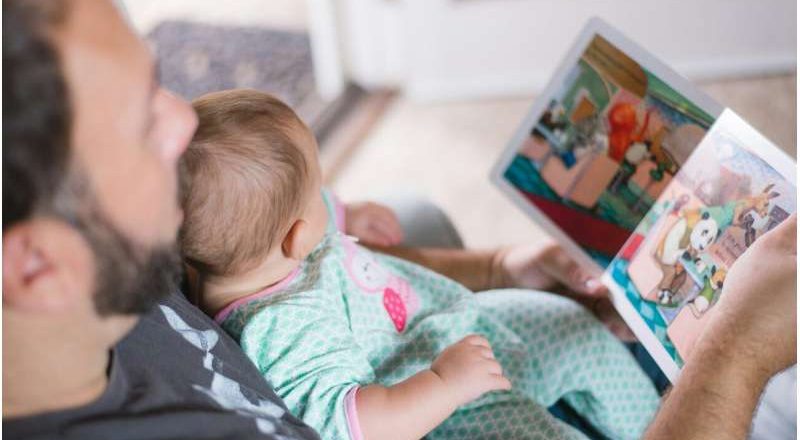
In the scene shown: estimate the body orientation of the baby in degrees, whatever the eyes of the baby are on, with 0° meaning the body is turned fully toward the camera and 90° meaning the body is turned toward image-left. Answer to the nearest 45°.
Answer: approximately 270°

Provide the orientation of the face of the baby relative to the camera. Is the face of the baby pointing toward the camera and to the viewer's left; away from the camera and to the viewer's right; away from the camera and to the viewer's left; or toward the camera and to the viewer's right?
away from the camera and to the viewer's right

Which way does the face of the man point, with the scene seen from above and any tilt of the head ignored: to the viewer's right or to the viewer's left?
to the viewer's right

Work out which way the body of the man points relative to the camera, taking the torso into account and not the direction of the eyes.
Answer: to the viewer's right

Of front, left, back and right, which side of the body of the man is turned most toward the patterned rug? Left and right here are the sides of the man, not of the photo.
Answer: left
